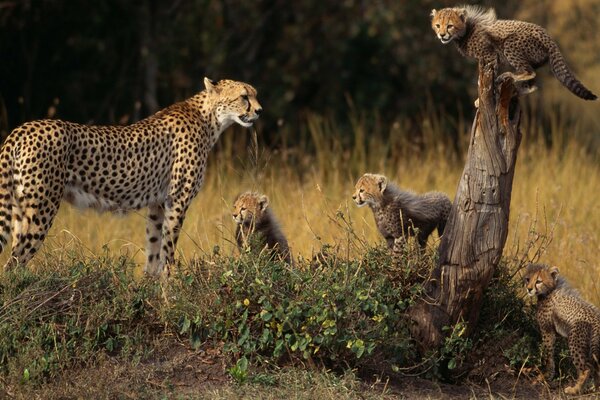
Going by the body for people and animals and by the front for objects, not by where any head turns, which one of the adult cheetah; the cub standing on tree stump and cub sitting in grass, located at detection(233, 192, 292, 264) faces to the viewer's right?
the adult cheetah

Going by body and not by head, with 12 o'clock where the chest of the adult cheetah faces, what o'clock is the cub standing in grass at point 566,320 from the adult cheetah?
The cub standing in grass is roughly at 1 o'clock from the adult cheetah.

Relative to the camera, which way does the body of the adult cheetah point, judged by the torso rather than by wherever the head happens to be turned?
to the viewer's right

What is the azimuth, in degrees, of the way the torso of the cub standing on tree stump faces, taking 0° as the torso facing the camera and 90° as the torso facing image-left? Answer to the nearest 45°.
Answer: approximately 90°

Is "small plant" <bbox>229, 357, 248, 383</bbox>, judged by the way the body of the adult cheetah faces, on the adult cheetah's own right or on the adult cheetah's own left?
on the adult cheetah's own right

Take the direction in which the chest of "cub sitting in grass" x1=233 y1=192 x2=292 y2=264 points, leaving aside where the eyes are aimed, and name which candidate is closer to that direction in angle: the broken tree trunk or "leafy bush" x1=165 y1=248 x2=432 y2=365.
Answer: the leafy bush

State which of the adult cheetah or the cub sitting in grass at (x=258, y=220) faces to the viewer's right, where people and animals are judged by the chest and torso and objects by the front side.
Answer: the adult cheetah

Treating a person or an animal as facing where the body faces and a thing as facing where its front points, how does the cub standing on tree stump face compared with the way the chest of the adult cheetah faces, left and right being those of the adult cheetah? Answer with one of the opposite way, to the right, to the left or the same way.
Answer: the opposite way

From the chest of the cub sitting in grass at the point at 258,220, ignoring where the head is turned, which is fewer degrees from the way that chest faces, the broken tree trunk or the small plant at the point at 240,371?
the small plant

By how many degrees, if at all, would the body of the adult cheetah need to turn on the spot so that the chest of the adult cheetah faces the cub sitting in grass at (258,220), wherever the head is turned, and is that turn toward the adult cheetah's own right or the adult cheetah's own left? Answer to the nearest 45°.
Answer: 0° — it already faces it

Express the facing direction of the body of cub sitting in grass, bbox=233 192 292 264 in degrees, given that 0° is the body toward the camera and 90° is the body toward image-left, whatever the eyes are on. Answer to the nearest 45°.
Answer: approximately 45°

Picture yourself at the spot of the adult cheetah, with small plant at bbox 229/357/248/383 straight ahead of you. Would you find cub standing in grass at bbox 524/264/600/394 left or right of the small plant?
left
